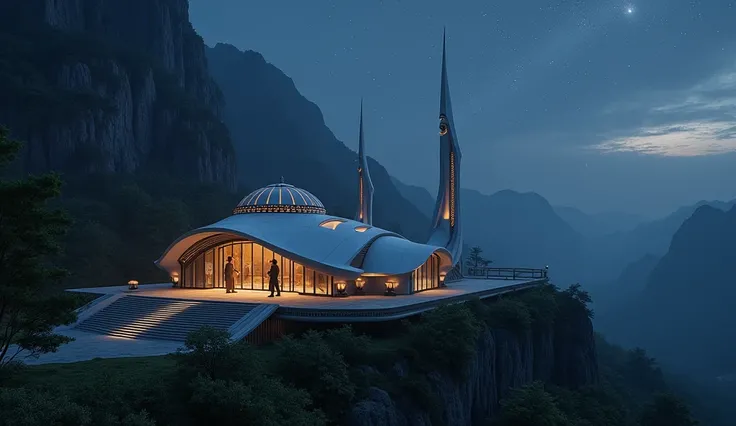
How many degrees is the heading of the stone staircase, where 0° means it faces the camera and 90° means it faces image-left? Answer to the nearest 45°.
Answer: approximately 45°

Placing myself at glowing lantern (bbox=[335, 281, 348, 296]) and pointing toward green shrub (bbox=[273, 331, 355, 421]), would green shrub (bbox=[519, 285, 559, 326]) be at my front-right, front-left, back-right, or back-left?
back-left

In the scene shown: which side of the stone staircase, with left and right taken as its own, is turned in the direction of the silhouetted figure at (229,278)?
back

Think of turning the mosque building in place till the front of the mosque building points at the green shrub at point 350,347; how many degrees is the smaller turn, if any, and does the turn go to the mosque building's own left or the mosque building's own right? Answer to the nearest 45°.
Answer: approximately 45° to the mosque building's own left

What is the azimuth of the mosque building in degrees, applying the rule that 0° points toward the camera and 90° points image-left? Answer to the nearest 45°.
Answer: approximately 45°

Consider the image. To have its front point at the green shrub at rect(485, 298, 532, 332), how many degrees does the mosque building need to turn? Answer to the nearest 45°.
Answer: approximately 135° to its left

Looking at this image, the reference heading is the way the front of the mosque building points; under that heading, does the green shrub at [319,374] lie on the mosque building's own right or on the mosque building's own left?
on the mosque building's own left

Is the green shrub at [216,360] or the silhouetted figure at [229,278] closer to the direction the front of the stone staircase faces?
the green shrub

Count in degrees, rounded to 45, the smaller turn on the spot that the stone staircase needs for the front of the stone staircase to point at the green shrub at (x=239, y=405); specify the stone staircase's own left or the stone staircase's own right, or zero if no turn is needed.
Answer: approximately 45° to the stone staircase's own left

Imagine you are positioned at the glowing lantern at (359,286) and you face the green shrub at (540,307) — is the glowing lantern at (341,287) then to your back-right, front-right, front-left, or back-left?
back-right
